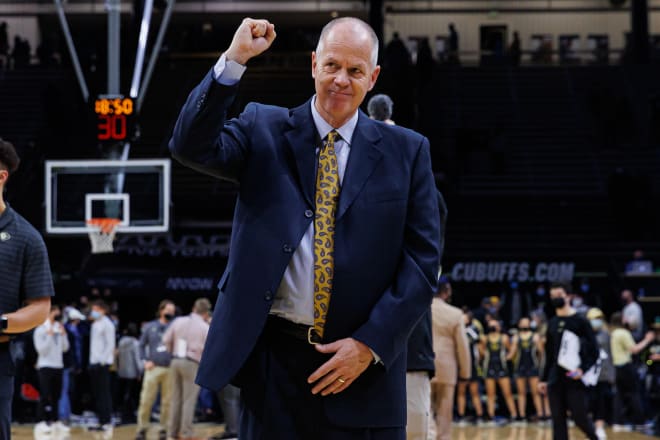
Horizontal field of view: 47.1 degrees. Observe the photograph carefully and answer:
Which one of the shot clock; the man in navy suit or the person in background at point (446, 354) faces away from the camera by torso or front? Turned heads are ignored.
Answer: the person in background

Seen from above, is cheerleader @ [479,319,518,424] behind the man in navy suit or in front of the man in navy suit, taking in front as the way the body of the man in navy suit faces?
behind

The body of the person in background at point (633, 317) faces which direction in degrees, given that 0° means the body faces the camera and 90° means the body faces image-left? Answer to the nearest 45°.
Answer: approximately 45°

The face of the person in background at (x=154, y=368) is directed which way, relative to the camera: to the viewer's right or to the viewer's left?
to the viewer's right

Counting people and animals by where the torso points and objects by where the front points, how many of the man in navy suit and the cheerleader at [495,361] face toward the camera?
2

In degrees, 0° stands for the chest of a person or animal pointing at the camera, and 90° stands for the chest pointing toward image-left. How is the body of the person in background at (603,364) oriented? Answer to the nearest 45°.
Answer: approximately 45°
